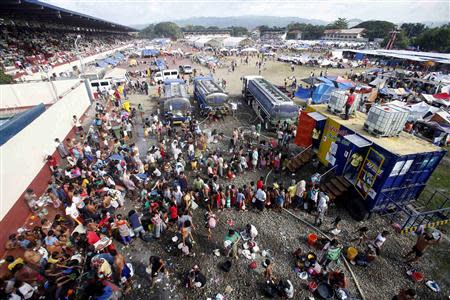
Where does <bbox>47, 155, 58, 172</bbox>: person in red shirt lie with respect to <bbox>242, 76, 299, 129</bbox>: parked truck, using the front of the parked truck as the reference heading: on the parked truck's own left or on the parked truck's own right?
on the parked truck's own left

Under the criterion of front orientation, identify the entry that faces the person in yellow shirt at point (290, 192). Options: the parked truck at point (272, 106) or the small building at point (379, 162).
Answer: the small building

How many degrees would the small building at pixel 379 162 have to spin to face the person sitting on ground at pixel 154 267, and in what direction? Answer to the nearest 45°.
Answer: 0° — it already faces them

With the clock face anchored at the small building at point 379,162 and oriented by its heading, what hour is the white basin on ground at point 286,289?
The white basin on ground is roughly at 11 o'clock from the small building.

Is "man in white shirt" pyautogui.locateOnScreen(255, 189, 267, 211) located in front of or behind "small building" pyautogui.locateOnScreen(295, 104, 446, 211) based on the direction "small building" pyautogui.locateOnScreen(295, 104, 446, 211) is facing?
in front

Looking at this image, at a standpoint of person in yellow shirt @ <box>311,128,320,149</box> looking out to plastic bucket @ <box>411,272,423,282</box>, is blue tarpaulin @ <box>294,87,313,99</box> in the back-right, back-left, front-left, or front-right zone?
back-left

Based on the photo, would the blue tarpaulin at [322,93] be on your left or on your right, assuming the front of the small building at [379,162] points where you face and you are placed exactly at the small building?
on your right

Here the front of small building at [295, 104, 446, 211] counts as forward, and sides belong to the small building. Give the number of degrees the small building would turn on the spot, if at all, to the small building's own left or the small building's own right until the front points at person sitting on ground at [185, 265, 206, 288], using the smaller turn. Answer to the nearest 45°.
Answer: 0° — it already faces them

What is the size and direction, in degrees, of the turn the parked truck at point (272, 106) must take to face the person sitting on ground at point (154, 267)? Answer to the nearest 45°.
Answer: approximately 135° to its left

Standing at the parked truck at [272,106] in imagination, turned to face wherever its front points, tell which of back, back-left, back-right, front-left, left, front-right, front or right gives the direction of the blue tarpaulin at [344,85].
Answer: right

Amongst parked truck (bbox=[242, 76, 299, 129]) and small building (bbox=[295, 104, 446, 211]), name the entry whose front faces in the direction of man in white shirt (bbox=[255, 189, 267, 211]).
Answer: the small building

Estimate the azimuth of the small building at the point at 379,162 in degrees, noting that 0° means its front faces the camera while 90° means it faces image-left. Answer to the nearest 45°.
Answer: approximately 45°

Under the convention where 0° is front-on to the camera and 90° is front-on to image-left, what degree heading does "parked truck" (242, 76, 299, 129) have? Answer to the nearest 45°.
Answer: approximately 135°

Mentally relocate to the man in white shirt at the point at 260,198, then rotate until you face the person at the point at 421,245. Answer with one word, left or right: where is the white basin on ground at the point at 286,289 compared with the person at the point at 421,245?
right
